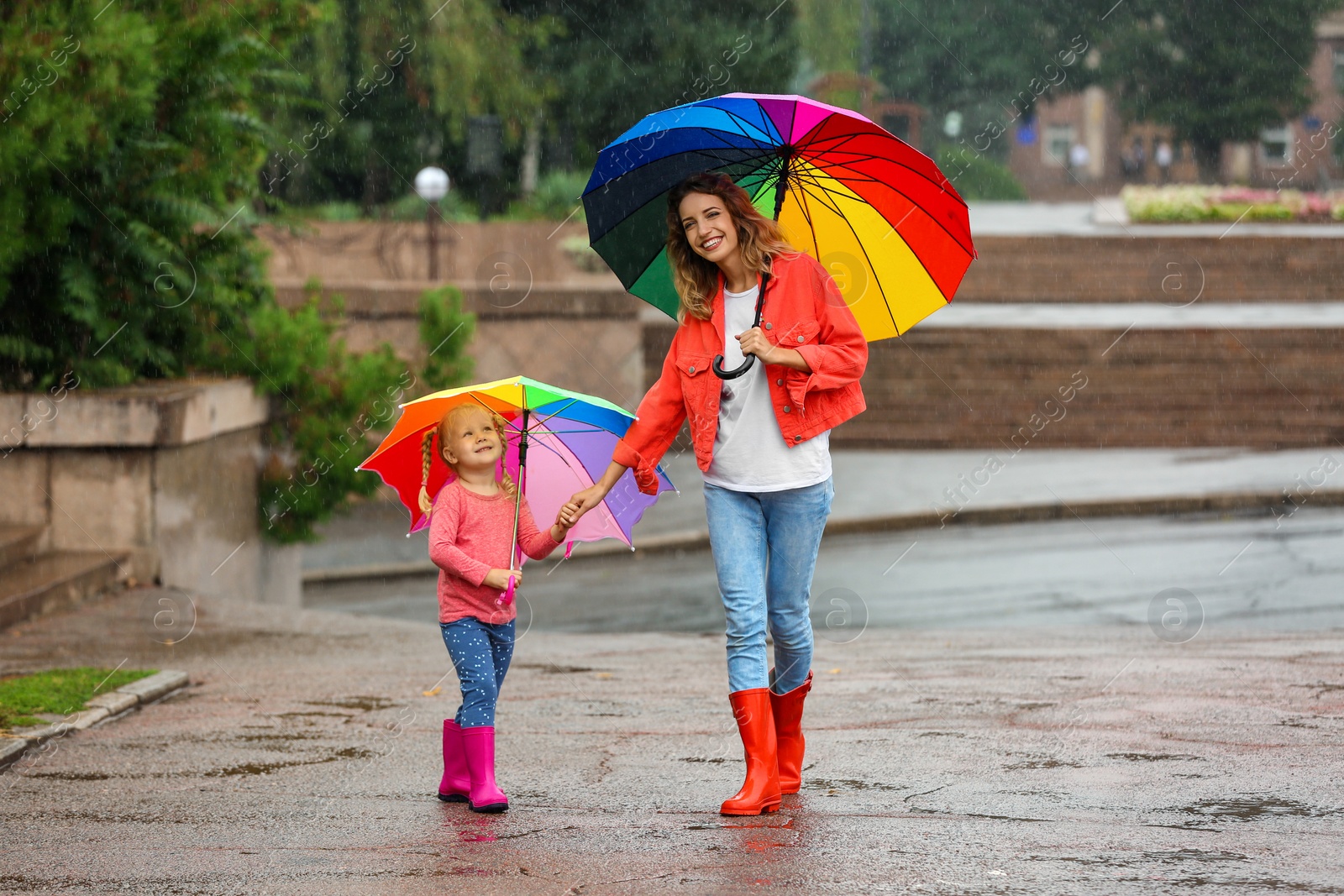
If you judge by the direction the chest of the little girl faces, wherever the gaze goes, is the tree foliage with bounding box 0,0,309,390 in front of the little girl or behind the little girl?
behind

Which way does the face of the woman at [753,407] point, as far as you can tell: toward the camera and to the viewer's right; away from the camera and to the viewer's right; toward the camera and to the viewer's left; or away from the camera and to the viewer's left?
toward the camera and to the viewer's left

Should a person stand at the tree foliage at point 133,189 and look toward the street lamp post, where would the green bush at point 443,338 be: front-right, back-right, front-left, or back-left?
front-right

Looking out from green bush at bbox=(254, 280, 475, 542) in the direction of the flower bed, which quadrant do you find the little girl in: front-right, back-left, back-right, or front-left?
back-right

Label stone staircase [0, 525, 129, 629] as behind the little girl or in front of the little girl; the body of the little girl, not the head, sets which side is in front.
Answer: behind

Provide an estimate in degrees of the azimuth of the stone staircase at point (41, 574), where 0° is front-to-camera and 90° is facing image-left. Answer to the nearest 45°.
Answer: approximately 315°

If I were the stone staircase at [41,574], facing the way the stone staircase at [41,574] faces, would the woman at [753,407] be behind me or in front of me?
in front

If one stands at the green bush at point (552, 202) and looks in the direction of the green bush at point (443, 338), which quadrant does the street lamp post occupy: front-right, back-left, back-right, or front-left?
front-right

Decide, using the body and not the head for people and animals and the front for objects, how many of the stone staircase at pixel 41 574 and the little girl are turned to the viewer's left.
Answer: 0

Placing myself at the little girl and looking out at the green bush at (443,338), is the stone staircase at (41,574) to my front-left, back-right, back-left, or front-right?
front-left

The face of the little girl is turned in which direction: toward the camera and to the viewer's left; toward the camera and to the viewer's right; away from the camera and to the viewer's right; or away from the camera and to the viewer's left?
toward the camera and to the viewer's right

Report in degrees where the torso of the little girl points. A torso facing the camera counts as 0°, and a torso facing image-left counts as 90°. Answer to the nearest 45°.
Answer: approximately 315°
